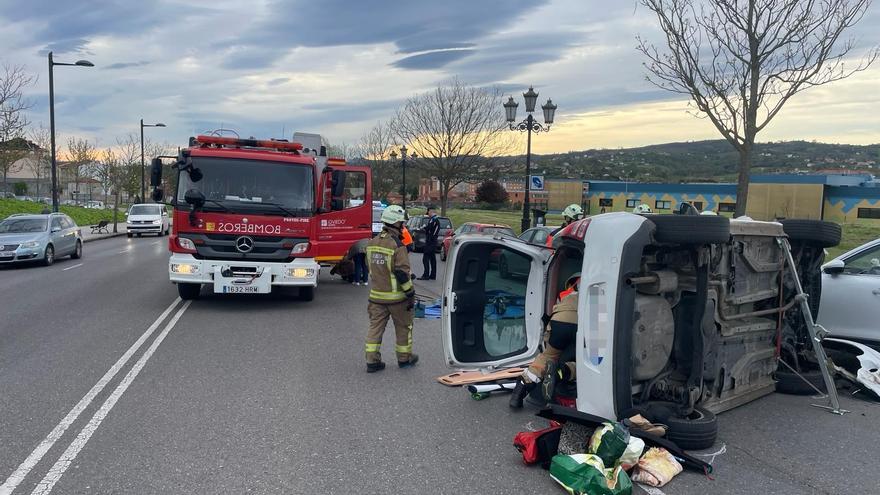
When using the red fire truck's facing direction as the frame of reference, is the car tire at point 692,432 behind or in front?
in front

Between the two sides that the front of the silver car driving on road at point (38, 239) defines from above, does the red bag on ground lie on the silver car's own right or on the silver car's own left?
on the silver car's own left

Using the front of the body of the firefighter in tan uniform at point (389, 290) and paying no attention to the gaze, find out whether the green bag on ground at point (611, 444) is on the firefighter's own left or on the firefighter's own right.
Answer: on the firefighter's own right

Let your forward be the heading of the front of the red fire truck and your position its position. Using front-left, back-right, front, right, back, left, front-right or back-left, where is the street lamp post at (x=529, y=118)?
back-left

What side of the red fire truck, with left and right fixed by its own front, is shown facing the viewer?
front

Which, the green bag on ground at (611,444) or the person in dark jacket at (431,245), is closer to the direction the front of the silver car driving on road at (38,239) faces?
the green bag on ground

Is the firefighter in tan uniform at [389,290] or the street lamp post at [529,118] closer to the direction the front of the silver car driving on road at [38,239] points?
the firefighter in tan uniform

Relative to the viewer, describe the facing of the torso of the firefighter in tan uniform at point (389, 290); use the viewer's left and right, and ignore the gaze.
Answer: facing away from the viewer and to the right of the viewer

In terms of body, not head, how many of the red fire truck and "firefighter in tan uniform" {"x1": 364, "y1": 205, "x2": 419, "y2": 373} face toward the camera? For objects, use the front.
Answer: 1

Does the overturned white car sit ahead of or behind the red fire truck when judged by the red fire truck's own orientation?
ahead

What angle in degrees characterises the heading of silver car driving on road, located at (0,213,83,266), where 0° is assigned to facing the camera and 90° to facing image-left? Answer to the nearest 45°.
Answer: approximately 45°
